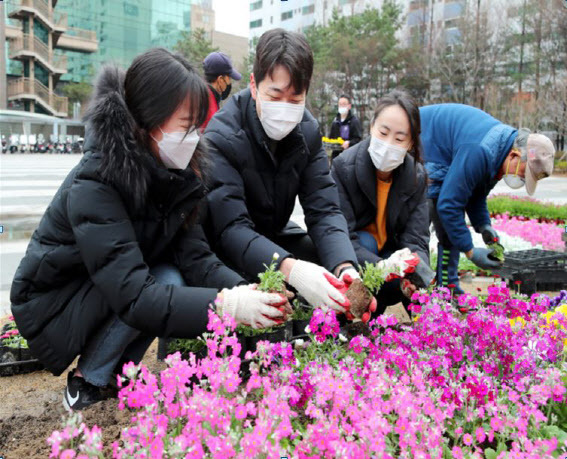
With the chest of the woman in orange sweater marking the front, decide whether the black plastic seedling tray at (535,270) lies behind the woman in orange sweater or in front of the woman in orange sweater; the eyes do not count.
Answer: behind

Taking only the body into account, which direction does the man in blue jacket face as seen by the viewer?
to the viewer's right

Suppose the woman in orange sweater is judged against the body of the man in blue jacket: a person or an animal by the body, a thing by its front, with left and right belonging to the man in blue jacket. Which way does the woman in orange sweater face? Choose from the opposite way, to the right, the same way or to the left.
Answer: to the right

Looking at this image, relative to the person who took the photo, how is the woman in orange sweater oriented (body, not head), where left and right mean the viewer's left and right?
facing the viewer

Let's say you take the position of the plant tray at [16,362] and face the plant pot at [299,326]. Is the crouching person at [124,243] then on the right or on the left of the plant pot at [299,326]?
right

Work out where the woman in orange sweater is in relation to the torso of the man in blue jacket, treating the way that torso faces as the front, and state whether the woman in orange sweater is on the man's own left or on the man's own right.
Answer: on the man's own right

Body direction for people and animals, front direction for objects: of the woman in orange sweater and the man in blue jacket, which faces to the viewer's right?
the man in blue jacket

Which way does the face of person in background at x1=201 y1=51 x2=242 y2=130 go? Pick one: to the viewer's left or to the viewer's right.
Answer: to the viewer's right

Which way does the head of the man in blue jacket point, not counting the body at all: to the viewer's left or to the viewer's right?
to the viewer's right
